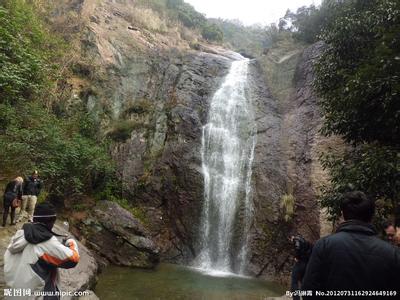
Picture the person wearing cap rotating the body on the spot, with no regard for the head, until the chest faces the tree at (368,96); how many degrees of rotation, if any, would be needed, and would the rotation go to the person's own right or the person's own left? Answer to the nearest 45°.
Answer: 0° — they already face it

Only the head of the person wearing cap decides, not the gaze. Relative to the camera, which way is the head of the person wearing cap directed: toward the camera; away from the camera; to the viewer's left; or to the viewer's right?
away from the camera

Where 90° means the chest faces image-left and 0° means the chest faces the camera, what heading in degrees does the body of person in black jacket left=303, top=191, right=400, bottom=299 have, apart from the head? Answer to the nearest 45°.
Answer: approximately 180°

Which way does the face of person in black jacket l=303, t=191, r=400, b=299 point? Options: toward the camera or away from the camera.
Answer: away from the camera

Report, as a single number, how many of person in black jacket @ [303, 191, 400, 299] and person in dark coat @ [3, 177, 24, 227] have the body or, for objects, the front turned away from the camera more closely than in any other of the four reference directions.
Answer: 1

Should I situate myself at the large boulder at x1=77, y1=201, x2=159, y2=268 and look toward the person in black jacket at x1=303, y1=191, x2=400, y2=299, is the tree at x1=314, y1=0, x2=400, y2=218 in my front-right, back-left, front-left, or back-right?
front-left

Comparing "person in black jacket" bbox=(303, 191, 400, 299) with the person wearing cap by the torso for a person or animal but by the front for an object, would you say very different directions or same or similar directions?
same or similar directions

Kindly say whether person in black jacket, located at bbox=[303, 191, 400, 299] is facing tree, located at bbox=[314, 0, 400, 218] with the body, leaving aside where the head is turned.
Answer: yes

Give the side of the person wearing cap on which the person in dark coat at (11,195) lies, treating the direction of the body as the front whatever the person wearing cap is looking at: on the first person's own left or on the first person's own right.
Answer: on the first person's own left

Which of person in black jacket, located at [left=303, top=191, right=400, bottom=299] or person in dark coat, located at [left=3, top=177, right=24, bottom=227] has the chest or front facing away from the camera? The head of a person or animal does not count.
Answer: the person in black jacket

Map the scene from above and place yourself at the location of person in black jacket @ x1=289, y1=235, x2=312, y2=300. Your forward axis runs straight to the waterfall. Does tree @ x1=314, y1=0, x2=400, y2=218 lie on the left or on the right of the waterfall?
right

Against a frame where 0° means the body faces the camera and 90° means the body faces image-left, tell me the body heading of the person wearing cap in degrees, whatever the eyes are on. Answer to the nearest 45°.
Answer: approximately 225°
